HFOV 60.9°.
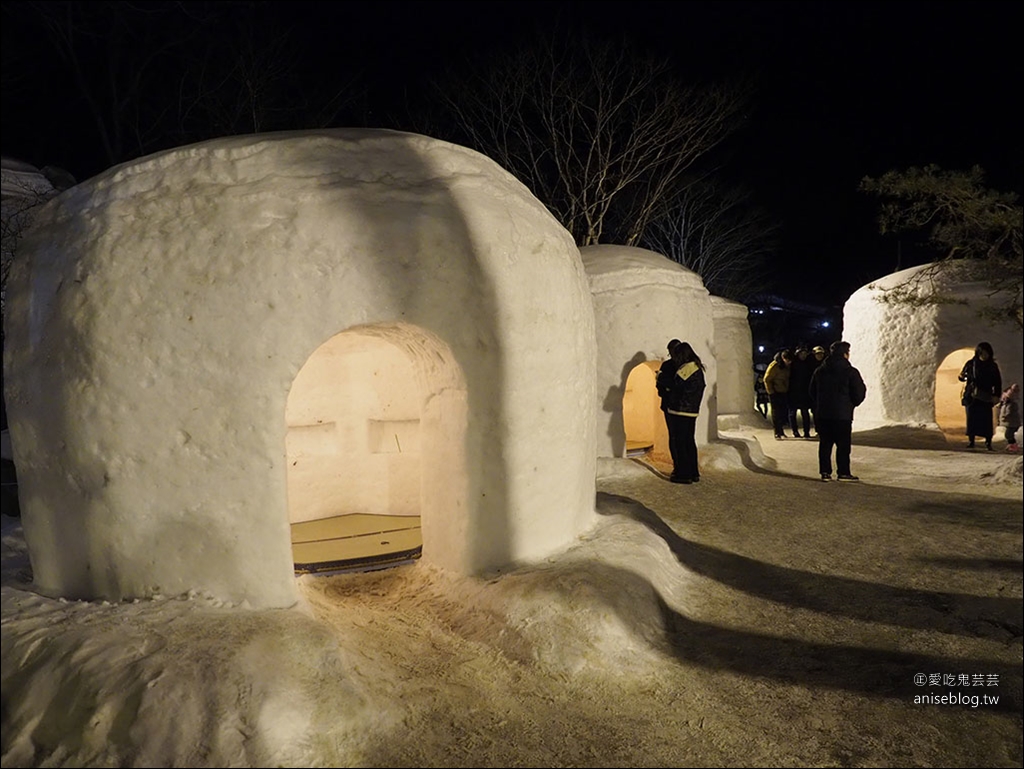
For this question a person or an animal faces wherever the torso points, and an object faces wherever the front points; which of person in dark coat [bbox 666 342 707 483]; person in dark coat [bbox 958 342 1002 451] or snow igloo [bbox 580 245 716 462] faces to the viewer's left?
person in dark coat [bbox 666 342 707 483]

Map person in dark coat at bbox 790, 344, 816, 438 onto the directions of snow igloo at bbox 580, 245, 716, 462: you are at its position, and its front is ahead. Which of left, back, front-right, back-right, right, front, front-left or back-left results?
left

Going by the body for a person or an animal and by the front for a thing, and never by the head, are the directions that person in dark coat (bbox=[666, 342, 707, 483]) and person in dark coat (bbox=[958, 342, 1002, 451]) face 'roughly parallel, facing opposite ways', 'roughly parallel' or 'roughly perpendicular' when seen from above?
roughly perpendicular

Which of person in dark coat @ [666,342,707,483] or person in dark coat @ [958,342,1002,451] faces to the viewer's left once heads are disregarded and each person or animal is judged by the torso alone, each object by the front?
person in dark coat @ [666,342,707,483]

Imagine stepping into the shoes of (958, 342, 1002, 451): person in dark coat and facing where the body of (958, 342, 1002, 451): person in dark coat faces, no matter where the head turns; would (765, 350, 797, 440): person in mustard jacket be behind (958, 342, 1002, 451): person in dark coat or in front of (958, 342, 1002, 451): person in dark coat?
behind

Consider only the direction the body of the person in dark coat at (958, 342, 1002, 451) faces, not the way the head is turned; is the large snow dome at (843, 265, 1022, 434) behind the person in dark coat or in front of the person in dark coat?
behind

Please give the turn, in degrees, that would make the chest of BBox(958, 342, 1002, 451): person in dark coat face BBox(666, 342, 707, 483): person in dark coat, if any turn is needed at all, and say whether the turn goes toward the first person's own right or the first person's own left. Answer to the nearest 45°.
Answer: approximately 90° to the first person's own right

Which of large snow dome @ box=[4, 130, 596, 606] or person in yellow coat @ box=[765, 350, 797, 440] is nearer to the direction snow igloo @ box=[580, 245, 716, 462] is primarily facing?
the large snow dome

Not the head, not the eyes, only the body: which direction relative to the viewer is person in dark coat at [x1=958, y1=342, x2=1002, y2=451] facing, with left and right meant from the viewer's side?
facing the viewer

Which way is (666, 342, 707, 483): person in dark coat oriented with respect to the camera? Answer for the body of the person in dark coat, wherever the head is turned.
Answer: to the viewer's left
